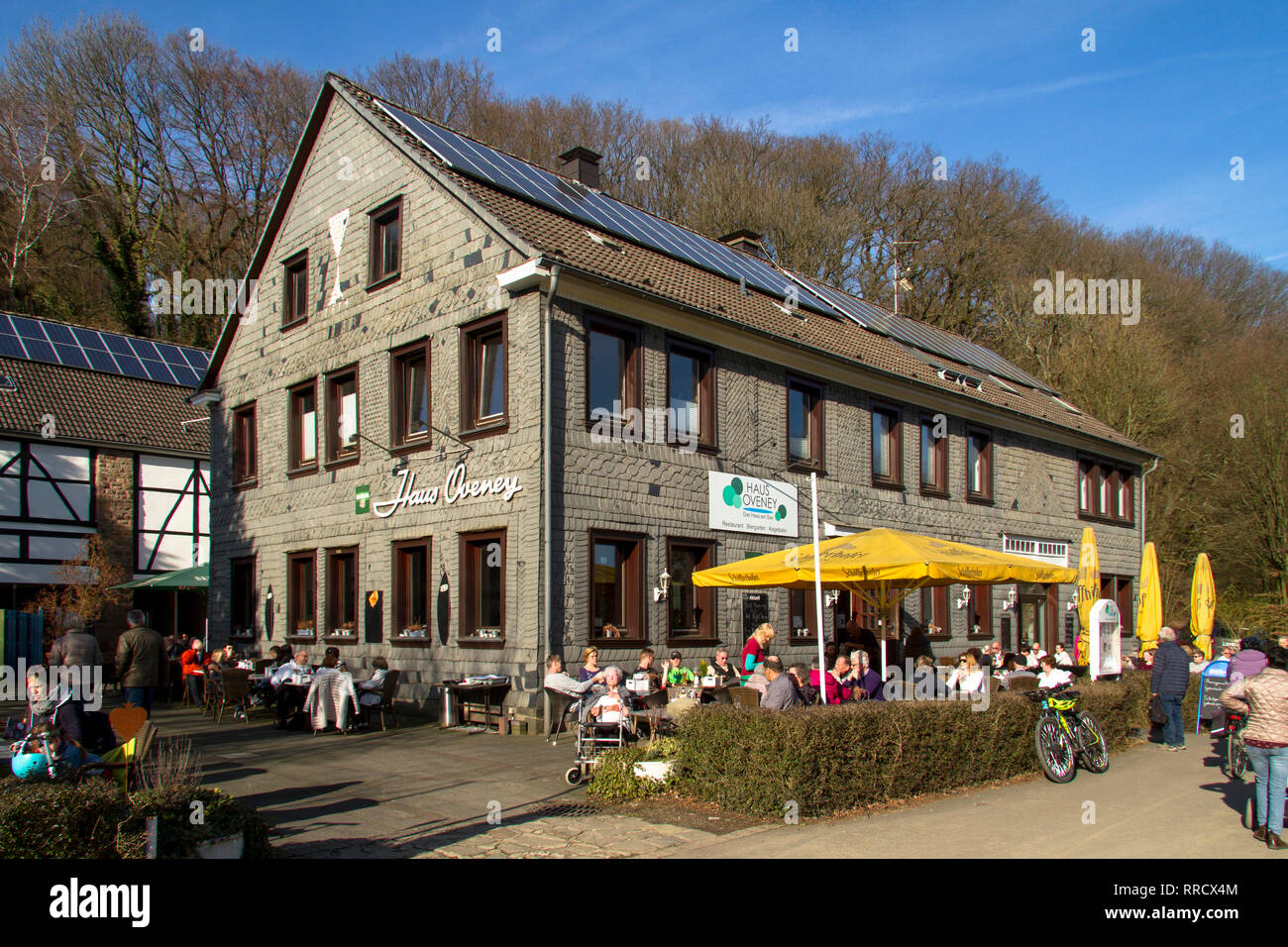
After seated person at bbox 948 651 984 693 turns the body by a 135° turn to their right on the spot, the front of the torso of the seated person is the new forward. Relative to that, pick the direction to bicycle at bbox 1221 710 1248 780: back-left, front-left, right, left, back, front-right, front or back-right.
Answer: back-right

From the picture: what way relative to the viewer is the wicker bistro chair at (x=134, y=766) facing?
to the viewer's left

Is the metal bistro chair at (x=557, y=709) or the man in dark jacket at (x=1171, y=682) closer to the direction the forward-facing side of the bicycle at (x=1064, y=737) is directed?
the metal bistro chair

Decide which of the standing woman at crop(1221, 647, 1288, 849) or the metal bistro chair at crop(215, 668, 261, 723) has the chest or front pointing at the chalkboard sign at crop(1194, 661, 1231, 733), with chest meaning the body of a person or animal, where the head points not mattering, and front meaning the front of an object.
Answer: the standing woman
